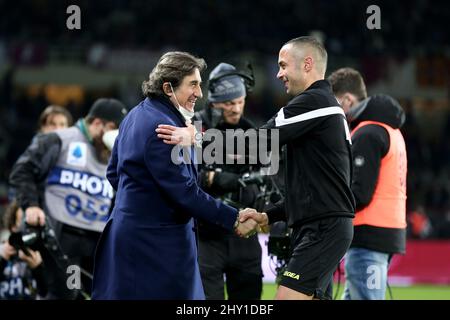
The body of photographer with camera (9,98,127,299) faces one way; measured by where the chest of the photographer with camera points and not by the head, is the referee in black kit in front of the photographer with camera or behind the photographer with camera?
in front

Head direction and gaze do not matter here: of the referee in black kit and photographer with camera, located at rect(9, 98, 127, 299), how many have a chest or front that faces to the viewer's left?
1

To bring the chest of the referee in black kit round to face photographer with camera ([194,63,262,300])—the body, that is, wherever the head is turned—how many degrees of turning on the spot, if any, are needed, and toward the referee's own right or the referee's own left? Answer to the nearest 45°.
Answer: approximately 45° to the referee's own right

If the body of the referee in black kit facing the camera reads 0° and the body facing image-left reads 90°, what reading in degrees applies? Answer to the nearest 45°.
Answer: approximately 90°

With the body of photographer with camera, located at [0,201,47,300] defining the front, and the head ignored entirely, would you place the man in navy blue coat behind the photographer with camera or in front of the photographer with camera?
in front

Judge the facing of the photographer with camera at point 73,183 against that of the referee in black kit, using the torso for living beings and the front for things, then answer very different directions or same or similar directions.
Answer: very different directions

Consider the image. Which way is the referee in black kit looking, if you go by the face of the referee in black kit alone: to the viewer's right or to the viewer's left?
to the viewer's left

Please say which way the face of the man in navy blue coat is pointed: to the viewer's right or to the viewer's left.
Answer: to the viewer's right

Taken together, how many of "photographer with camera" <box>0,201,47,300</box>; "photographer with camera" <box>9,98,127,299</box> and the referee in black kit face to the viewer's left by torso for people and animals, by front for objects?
1

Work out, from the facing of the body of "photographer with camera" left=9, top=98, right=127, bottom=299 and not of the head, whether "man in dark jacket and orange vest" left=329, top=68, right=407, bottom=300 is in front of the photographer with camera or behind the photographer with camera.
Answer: in front

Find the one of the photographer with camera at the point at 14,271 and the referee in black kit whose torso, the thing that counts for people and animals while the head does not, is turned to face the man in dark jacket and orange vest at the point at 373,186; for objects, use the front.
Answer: the photographer with camera

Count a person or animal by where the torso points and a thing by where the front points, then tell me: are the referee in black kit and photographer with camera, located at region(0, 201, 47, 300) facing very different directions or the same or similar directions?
very different directions

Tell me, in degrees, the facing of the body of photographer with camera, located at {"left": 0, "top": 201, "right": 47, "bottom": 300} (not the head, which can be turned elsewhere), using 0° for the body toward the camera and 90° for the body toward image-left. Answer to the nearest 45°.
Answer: approximately 315°
